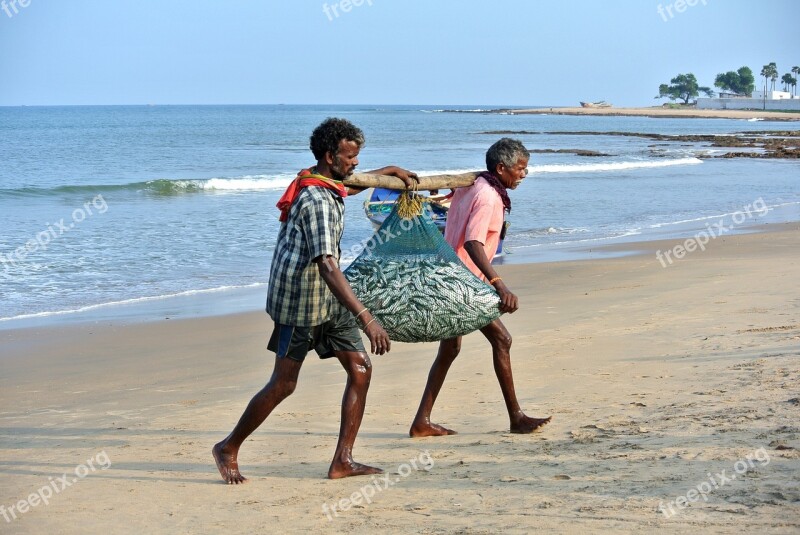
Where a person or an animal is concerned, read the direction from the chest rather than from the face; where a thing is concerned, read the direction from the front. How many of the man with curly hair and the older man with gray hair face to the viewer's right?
2

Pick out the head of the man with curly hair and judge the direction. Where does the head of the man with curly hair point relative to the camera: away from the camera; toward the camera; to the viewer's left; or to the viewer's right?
to the viewer's right

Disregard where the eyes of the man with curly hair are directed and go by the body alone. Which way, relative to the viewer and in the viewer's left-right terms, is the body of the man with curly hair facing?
facing to the right of the viewer

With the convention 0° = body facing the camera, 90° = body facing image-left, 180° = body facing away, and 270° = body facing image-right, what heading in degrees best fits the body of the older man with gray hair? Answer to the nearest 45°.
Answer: approximately 270°

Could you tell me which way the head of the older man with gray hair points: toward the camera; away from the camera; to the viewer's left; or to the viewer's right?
to the viewer's right

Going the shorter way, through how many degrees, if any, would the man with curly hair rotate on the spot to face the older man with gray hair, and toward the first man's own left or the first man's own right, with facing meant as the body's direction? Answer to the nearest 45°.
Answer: approximately 45° to the first man's own left

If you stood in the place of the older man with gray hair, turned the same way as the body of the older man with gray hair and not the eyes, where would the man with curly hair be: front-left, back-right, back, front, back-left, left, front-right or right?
back-right
